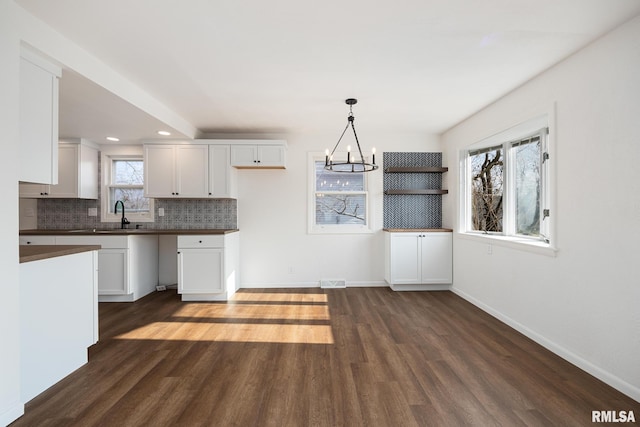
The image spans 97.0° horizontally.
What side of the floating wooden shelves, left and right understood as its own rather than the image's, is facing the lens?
front

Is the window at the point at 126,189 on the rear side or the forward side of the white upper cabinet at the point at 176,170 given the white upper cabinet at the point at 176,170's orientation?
on the rear side

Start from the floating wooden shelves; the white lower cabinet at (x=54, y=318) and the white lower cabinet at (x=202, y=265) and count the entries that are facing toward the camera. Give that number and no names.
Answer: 2

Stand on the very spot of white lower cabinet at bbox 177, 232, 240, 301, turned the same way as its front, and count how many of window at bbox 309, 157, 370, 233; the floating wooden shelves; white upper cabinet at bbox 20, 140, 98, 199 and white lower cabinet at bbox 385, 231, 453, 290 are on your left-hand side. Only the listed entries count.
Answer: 3

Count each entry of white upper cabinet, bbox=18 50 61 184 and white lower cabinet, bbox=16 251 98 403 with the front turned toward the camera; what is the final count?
0

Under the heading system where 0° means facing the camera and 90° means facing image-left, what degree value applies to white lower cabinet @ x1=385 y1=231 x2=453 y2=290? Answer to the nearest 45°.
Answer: approximately 0°

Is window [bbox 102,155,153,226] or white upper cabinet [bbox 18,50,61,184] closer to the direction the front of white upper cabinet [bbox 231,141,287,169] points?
the white upper cabinet

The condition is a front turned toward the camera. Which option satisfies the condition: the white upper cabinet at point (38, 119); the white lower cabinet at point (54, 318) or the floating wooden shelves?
the floating wooden shelves

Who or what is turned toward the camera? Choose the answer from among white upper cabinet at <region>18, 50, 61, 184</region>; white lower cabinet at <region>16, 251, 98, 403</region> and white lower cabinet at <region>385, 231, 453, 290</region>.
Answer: white lower cabinet at <region>385, 231, 453, 290</region>

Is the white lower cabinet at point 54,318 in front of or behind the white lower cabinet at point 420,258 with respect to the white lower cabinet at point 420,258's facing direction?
in front

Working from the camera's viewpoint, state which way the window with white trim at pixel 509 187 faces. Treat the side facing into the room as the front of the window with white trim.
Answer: facing the viewer and to the left of the viewer

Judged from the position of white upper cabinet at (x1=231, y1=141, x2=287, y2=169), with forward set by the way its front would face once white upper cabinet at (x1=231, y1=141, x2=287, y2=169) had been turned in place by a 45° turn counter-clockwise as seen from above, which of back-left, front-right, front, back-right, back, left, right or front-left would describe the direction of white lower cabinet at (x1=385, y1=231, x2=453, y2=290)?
front-left

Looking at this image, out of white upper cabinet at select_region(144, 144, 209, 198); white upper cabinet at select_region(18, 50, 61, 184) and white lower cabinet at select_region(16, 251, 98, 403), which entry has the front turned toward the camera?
white upper cabinet at select_region(144, 144, 209, 198)

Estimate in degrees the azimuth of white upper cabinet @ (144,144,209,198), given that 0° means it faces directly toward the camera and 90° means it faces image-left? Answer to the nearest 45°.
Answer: approximately 0°

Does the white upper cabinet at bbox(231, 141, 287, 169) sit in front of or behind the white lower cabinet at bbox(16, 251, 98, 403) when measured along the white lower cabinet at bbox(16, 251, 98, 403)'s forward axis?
in front
